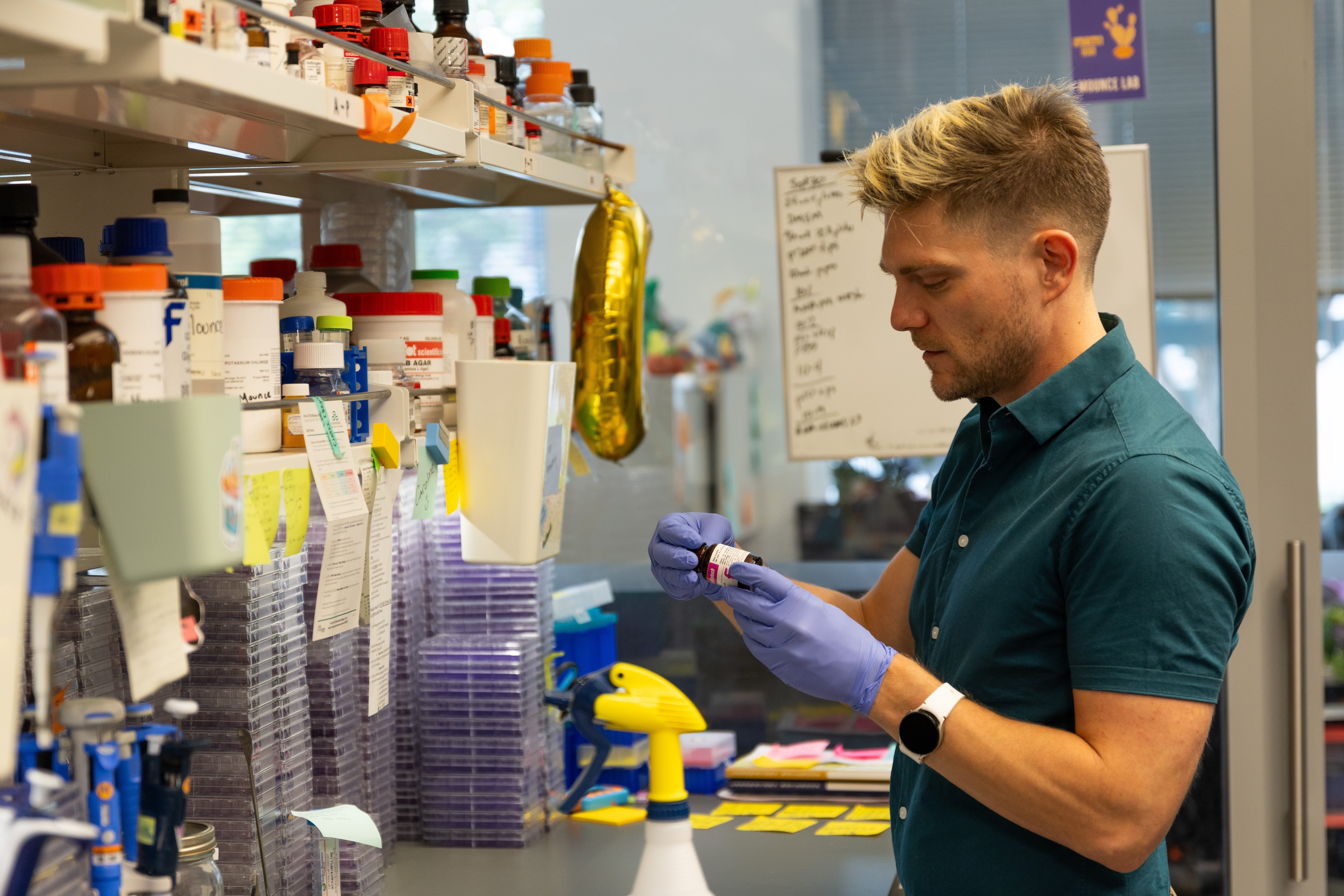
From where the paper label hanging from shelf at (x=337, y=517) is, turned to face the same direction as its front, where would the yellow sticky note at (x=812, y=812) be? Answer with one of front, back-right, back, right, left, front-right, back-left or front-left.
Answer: left

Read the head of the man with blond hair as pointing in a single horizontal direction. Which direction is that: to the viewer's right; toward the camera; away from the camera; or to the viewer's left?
to the viewer's left

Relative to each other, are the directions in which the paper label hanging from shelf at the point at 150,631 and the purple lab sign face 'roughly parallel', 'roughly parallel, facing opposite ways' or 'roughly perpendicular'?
roughly perpendicular

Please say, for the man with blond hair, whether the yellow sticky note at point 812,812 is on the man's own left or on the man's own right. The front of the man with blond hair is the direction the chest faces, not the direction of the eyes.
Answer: on the man's own right

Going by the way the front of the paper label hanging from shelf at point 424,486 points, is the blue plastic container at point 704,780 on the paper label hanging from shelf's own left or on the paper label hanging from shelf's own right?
on the paper label hanging from shelf's own left

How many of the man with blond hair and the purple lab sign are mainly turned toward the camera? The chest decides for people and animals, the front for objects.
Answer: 1

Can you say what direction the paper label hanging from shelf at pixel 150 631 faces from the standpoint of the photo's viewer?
facing the viewer and to the right of the viewer

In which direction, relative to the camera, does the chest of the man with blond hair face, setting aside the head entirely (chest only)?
to the viewer's left

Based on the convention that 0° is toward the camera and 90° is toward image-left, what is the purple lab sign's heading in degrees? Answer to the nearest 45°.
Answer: approximately 0°

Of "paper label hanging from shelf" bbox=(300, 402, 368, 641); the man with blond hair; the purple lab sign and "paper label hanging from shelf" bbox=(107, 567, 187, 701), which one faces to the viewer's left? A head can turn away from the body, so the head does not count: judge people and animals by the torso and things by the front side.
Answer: the man with blond hair

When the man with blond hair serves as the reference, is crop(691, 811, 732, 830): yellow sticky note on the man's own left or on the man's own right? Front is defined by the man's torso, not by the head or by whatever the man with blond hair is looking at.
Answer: on the man's own right
